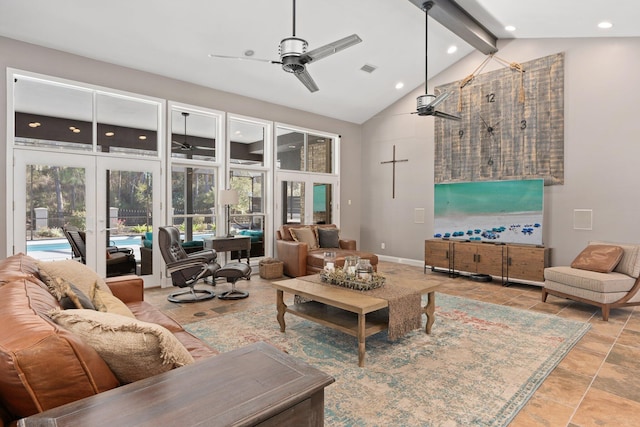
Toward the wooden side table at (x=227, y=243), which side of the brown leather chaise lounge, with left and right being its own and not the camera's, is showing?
right

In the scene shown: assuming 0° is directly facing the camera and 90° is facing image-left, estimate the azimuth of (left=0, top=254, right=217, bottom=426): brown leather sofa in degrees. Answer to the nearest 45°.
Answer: approximately 225°

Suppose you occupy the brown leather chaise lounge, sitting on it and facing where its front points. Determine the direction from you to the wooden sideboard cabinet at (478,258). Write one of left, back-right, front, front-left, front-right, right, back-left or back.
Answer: front-left

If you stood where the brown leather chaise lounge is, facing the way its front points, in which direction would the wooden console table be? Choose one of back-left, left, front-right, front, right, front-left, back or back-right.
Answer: front-right

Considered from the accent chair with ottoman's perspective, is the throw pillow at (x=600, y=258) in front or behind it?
in front

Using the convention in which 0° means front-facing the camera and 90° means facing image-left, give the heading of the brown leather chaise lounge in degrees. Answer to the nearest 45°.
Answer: approximately 315°

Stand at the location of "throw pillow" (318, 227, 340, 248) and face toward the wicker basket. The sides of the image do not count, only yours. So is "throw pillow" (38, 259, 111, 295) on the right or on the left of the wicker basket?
left

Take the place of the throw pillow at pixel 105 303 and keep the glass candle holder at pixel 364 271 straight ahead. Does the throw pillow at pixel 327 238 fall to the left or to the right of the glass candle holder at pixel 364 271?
left

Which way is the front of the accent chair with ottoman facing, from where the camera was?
facing to the right of the viewer

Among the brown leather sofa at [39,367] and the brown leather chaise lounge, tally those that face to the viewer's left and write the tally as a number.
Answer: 0

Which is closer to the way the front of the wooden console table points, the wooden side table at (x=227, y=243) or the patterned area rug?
the patterned area rug

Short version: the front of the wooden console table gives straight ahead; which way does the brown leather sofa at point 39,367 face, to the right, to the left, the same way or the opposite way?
to the left

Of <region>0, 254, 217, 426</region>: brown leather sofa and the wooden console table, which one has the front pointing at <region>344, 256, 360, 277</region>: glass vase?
the brown leather sofa
